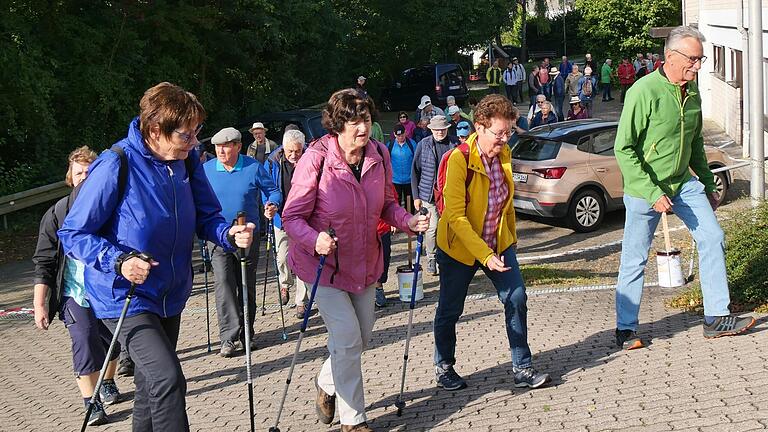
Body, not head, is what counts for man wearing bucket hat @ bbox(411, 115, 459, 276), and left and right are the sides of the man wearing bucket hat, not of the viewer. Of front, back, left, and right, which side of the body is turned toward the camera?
front

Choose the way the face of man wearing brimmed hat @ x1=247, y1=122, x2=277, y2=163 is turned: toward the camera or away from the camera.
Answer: toward the camera

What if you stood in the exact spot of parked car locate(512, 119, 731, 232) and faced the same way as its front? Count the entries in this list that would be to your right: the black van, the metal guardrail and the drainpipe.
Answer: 1

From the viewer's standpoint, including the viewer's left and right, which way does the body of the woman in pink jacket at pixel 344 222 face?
facing the viewer and to the right of the viewer

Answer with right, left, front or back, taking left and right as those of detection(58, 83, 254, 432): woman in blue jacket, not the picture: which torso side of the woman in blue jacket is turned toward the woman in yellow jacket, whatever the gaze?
left

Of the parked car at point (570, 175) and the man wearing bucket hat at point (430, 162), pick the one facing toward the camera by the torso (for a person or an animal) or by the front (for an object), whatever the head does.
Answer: the man wearing bucket hat

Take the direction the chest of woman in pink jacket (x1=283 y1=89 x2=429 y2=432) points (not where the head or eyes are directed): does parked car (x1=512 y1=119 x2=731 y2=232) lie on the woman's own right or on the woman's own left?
on the woman's own left

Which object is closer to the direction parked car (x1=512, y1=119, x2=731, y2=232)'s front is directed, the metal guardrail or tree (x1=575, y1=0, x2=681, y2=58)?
the tree

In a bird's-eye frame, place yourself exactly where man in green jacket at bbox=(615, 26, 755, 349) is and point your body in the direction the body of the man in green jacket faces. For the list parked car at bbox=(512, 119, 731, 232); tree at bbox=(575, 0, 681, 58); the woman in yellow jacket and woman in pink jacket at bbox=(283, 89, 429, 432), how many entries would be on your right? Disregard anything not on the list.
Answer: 2

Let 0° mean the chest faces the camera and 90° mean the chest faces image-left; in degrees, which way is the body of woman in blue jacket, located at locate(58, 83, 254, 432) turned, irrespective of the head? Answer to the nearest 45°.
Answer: approximately 315°

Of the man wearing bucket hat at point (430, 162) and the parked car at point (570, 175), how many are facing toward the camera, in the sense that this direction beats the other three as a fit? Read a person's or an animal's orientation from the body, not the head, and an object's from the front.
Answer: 1

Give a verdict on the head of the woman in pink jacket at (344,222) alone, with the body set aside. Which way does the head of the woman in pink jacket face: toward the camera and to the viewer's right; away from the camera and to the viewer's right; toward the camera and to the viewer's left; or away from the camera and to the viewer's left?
toward the camera and to the viewer's right

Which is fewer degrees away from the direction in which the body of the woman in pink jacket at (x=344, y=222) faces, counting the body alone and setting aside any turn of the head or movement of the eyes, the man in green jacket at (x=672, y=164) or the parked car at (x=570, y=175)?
the man in green jacket

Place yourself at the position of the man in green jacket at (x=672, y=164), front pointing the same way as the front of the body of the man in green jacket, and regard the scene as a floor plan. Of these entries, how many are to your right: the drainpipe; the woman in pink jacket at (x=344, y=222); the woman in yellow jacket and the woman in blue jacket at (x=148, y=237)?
3

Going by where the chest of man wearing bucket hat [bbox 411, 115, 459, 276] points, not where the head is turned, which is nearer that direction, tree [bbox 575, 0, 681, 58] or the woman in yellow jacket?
the woman in yellow jacket

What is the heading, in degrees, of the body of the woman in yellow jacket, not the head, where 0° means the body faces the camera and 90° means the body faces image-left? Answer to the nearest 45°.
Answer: approximately 315°

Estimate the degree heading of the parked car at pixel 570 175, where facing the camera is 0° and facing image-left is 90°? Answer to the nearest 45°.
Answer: approximately 225°

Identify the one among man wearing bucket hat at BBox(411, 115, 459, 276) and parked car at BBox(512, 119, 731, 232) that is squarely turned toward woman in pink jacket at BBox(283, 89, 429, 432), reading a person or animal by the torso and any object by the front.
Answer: the man wearing bucket hat
